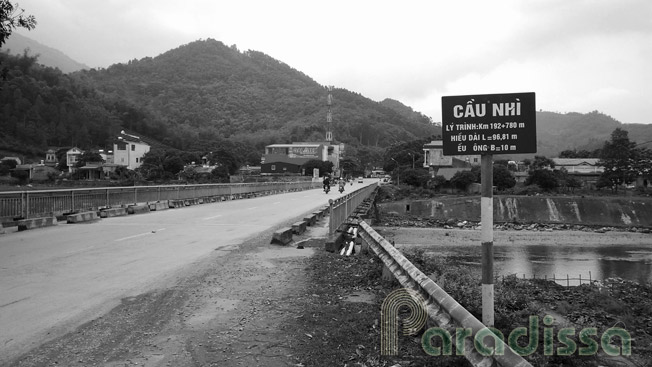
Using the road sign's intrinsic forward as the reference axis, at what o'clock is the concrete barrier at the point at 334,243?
The concrete barrier is roughly at 5 o'clock from the road sign.

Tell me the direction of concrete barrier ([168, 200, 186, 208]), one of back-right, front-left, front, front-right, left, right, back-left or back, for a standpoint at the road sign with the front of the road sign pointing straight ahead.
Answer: back-right

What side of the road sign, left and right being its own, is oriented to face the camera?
front

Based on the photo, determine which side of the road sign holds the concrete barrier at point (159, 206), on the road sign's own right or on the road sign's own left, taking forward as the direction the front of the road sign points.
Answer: on the road sign's own right

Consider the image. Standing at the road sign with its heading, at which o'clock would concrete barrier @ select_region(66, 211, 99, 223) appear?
The concrete barrier is roughly at 4 o'clock from the road sign.

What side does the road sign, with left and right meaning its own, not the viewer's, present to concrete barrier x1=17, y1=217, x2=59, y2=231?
right

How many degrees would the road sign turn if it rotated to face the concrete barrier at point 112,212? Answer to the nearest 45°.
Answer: approximately 135° to its right

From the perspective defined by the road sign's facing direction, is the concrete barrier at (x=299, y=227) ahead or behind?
behind
